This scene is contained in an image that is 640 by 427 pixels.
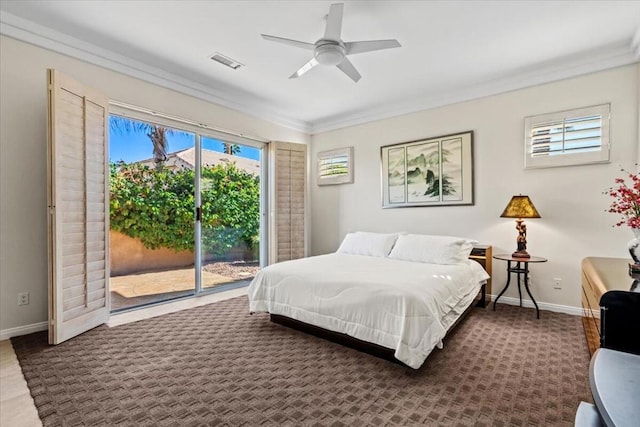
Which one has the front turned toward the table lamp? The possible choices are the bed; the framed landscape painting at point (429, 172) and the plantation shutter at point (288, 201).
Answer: the plantation shutter

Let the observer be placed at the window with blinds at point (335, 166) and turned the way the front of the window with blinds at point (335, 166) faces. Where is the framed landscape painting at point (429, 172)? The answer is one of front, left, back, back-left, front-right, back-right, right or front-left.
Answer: left

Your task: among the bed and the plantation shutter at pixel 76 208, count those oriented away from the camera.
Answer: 0

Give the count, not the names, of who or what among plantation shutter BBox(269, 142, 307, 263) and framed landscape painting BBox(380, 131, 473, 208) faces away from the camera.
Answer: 0

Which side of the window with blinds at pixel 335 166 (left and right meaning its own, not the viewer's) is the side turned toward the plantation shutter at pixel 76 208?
front

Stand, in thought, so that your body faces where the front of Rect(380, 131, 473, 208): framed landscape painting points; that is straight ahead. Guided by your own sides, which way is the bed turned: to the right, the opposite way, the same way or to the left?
the same way

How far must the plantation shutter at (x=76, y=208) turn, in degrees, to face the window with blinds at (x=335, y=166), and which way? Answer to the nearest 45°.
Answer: approximately 45° to its left

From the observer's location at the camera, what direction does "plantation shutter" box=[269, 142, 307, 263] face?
facing the viewer and to the right of the viewer

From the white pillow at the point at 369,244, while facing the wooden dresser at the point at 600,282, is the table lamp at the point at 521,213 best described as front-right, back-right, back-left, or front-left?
front-left

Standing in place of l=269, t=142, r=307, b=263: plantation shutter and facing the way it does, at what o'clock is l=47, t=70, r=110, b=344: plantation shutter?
l=47, t=70, r=110, b=344: plantation shutter is roughly at 3 o'clock from l=269, t=142, r=307, b=263: plantation shutter.

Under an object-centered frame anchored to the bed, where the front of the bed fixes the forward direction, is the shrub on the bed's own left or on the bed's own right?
on the bed's own right

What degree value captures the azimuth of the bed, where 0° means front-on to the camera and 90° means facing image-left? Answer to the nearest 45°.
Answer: approximately 45°

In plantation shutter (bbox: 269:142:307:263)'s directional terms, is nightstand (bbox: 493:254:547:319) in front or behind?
in front

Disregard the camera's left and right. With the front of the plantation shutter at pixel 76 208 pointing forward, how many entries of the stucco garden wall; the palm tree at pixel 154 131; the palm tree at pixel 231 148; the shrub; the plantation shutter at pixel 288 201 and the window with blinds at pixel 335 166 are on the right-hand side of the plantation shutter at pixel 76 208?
0

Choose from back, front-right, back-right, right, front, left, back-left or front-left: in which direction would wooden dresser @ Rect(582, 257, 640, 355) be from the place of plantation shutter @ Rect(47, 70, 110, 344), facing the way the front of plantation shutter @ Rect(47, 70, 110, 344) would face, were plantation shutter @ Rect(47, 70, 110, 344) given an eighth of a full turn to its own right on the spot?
front-left

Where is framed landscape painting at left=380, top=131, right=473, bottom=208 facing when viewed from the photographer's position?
facing the viewer and to the left of the viewer

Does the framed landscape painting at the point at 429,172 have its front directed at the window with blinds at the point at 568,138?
no

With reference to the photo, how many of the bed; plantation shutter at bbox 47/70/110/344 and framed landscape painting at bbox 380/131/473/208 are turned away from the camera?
0

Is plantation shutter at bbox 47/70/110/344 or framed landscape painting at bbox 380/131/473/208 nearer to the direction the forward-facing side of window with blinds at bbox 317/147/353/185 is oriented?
the plantation shutter

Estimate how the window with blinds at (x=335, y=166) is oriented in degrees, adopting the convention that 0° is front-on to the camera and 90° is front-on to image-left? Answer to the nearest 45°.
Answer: approximately 45°

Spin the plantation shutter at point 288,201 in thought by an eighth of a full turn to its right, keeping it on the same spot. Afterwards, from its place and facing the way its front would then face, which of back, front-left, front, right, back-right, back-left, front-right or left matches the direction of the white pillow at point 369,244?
front-left
